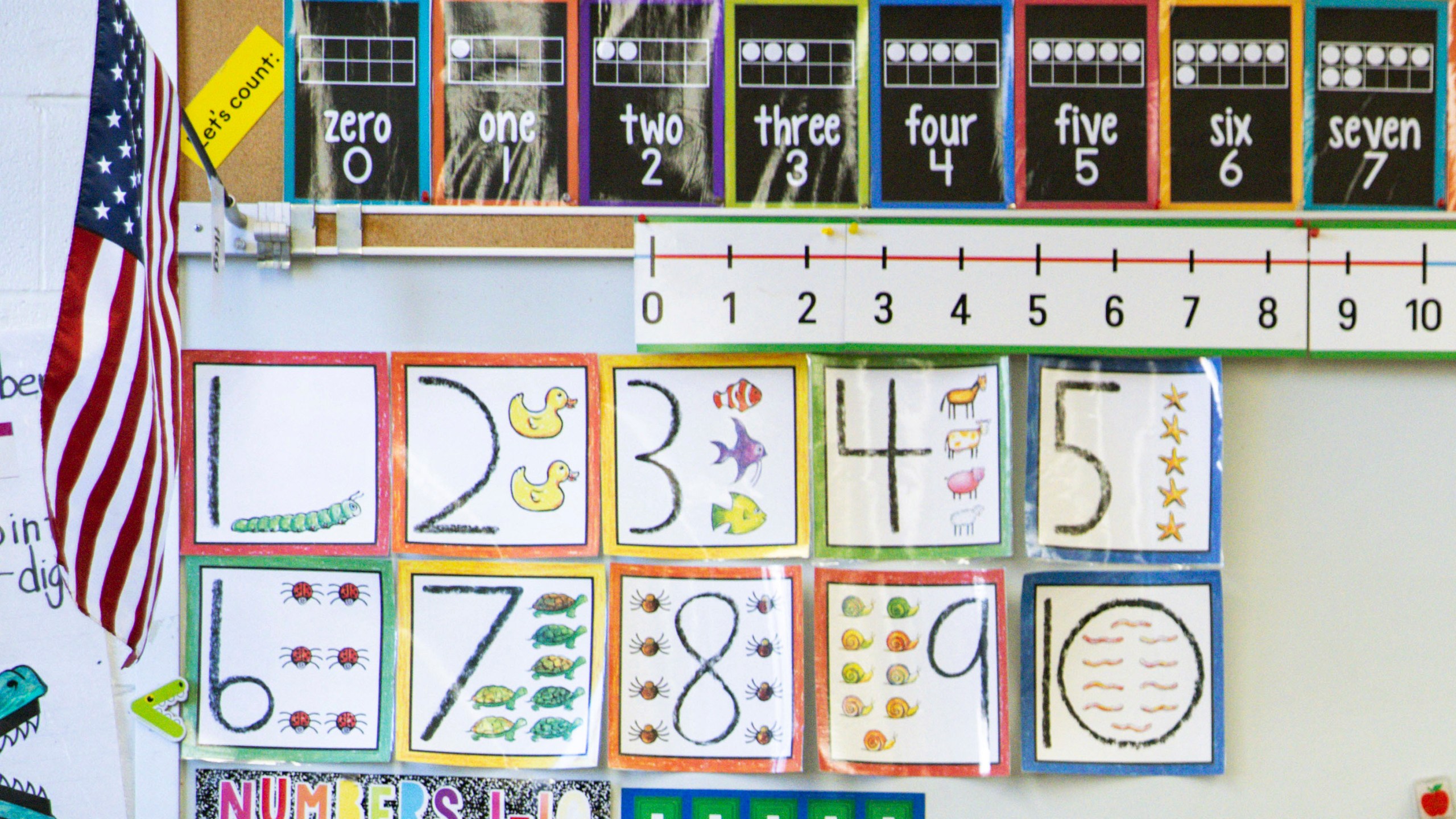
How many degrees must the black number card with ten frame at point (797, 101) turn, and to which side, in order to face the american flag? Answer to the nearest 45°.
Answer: approximately 45° to its right

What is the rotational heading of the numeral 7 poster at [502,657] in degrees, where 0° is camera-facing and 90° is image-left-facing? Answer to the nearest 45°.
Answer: approximately 0°

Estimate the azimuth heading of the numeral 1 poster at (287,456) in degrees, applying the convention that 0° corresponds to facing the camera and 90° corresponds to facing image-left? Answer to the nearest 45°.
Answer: approximately 0°

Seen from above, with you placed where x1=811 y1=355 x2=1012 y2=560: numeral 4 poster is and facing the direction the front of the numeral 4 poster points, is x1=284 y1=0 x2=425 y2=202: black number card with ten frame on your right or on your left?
on your right

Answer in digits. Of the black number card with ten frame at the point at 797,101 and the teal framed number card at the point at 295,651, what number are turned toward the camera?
2

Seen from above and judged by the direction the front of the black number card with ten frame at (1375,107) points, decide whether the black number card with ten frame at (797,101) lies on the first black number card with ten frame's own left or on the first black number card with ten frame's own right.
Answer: on the first black number card with ten frame's own right

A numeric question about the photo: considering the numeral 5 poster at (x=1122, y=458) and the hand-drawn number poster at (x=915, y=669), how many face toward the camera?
2

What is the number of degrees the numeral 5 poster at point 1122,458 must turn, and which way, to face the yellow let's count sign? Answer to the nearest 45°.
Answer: approximately 90° to its right

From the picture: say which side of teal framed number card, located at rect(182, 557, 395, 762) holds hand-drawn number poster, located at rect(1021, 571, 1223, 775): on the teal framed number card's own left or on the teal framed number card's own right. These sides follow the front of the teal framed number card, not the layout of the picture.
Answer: on the teal framed number card's own left

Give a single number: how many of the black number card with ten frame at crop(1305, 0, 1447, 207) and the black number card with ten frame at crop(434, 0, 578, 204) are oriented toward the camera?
2

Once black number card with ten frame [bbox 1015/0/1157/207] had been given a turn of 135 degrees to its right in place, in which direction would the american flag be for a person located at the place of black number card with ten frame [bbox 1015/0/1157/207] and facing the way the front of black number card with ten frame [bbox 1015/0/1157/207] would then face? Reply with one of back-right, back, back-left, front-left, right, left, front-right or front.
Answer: left
